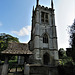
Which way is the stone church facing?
toward the camera
